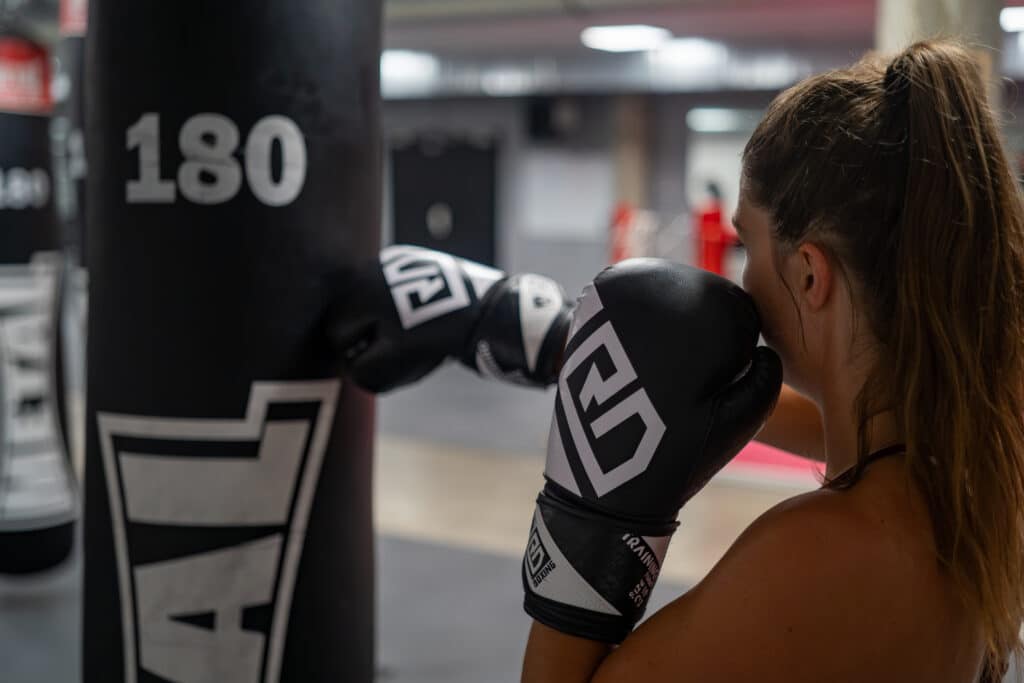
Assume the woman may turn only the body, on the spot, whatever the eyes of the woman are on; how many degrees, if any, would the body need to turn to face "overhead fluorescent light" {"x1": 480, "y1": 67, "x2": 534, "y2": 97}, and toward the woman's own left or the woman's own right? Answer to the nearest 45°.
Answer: approximately 45° to the woman's own right

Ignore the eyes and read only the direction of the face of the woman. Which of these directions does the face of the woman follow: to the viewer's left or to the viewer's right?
to the viewer's left

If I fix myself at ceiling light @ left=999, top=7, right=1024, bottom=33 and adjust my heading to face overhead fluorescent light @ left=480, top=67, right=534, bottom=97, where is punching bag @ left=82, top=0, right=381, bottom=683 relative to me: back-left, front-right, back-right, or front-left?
back-left

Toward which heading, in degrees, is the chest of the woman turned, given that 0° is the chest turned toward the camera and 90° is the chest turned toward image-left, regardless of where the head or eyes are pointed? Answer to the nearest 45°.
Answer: approximately 135°

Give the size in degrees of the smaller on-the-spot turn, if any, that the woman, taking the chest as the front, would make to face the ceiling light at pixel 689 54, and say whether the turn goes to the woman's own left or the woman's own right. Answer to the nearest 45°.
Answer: approximately 45° to the woman's own right
